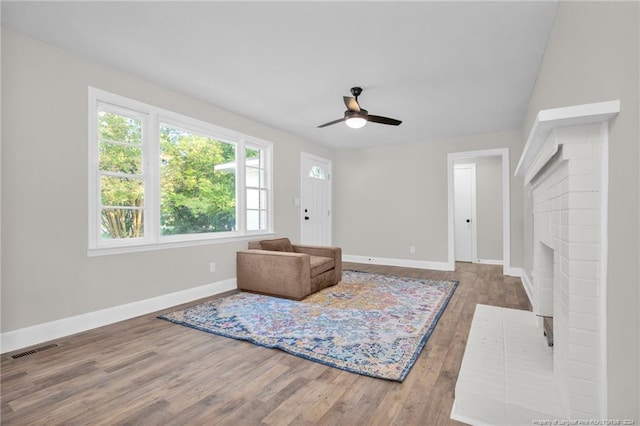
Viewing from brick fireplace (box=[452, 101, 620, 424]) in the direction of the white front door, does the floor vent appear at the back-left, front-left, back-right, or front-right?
front-left

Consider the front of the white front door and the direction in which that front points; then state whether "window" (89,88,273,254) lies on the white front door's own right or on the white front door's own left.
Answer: on the white front door's own right

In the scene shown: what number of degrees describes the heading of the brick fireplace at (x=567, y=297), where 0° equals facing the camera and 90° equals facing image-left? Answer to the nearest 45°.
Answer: approximately 90°

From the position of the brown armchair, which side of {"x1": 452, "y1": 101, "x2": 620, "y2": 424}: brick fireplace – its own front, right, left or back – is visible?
front

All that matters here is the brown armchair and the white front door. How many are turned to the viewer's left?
0

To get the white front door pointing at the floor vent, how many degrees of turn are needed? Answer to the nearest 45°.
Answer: approximately 90° to its right

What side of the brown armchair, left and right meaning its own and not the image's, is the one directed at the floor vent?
right

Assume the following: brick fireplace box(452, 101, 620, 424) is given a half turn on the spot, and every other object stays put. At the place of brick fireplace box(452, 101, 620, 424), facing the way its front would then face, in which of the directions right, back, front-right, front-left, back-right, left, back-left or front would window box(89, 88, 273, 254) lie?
back

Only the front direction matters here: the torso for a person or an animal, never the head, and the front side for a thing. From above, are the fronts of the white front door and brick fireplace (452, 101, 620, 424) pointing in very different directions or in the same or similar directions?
very different directions

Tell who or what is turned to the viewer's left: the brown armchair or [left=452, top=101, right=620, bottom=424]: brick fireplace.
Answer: the brick fireplace

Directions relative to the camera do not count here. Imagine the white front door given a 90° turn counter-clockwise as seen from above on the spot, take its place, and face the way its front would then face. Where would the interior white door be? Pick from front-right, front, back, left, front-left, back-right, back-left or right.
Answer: front-right

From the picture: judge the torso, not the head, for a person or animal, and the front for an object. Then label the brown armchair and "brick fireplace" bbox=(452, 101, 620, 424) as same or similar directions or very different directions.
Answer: very different directions

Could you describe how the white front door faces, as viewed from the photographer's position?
facing the viewer and to the right of the viewer
